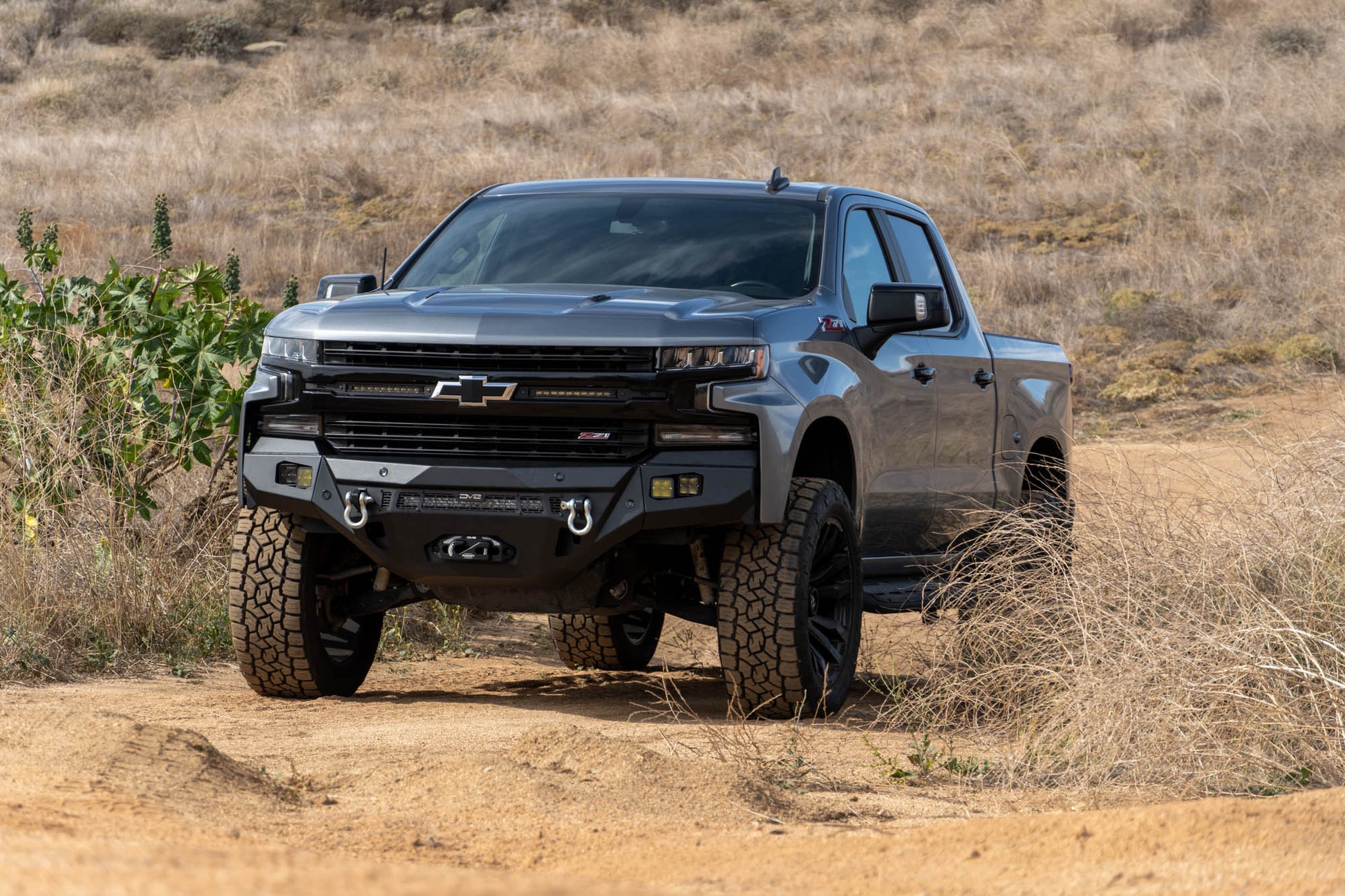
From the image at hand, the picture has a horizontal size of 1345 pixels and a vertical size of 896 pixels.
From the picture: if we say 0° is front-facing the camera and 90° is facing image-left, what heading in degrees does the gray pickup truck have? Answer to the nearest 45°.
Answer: approximately 45°

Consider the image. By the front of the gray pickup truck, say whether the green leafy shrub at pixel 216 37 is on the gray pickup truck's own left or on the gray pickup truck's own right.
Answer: on the gray pickup truck's own right

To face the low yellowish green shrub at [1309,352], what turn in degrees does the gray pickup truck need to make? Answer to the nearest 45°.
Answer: approximately 180°

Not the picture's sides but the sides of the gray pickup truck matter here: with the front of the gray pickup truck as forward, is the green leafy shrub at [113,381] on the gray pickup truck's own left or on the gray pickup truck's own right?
on the gray pickup truck's own right
